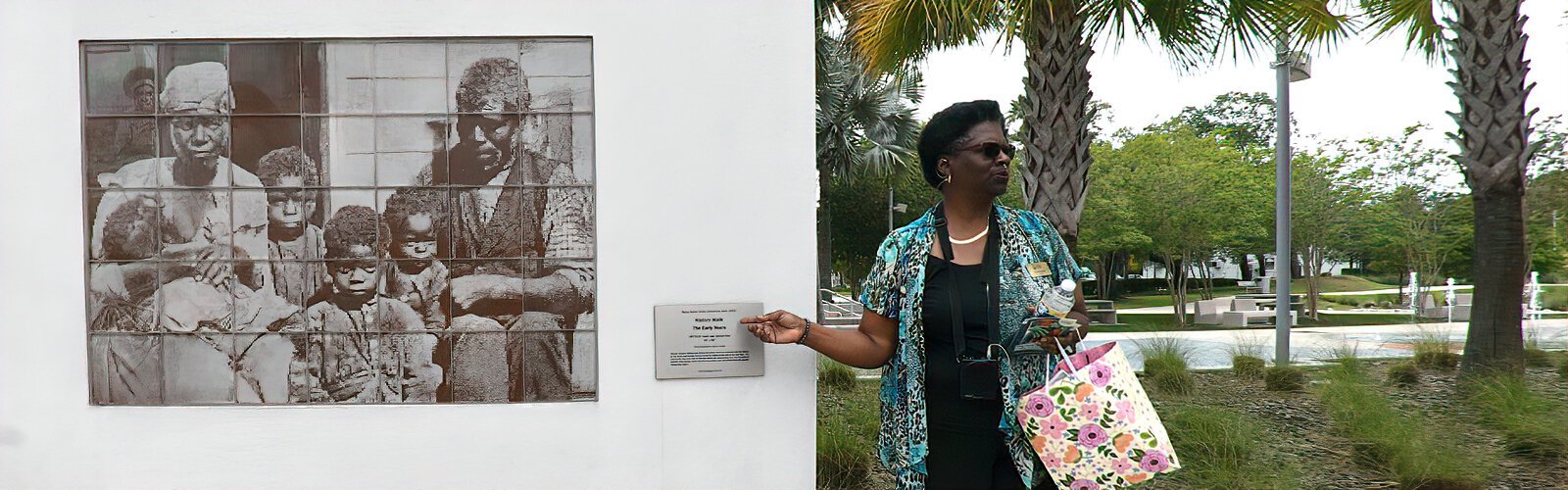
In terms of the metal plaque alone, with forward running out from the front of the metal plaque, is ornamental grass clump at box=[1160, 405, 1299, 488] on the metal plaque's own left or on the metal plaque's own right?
on the metal plaque's own left

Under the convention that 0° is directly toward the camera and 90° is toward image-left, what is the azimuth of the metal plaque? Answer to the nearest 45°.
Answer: approximately 0°

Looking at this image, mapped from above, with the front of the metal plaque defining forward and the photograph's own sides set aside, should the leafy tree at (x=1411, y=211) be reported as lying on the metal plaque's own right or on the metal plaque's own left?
on the metal plaque's own left

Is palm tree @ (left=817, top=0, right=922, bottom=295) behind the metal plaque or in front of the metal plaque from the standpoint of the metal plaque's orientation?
behind

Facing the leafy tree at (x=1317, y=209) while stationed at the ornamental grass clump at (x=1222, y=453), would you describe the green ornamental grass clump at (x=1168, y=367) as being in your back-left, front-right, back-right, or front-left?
front-left

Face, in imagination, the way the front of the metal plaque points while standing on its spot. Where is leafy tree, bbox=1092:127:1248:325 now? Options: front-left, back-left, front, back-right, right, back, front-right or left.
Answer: back-left

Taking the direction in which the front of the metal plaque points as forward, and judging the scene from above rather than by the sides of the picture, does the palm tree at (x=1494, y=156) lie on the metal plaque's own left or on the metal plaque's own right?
on the metal plaque's own left

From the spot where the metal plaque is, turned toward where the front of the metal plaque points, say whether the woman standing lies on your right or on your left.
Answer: on your left

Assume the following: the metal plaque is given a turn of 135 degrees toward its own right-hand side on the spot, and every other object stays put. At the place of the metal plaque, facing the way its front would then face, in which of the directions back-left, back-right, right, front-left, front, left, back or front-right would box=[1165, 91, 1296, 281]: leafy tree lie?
right

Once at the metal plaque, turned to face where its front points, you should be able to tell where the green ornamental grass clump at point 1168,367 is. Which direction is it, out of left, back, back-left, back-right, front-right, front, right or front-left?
back-left
